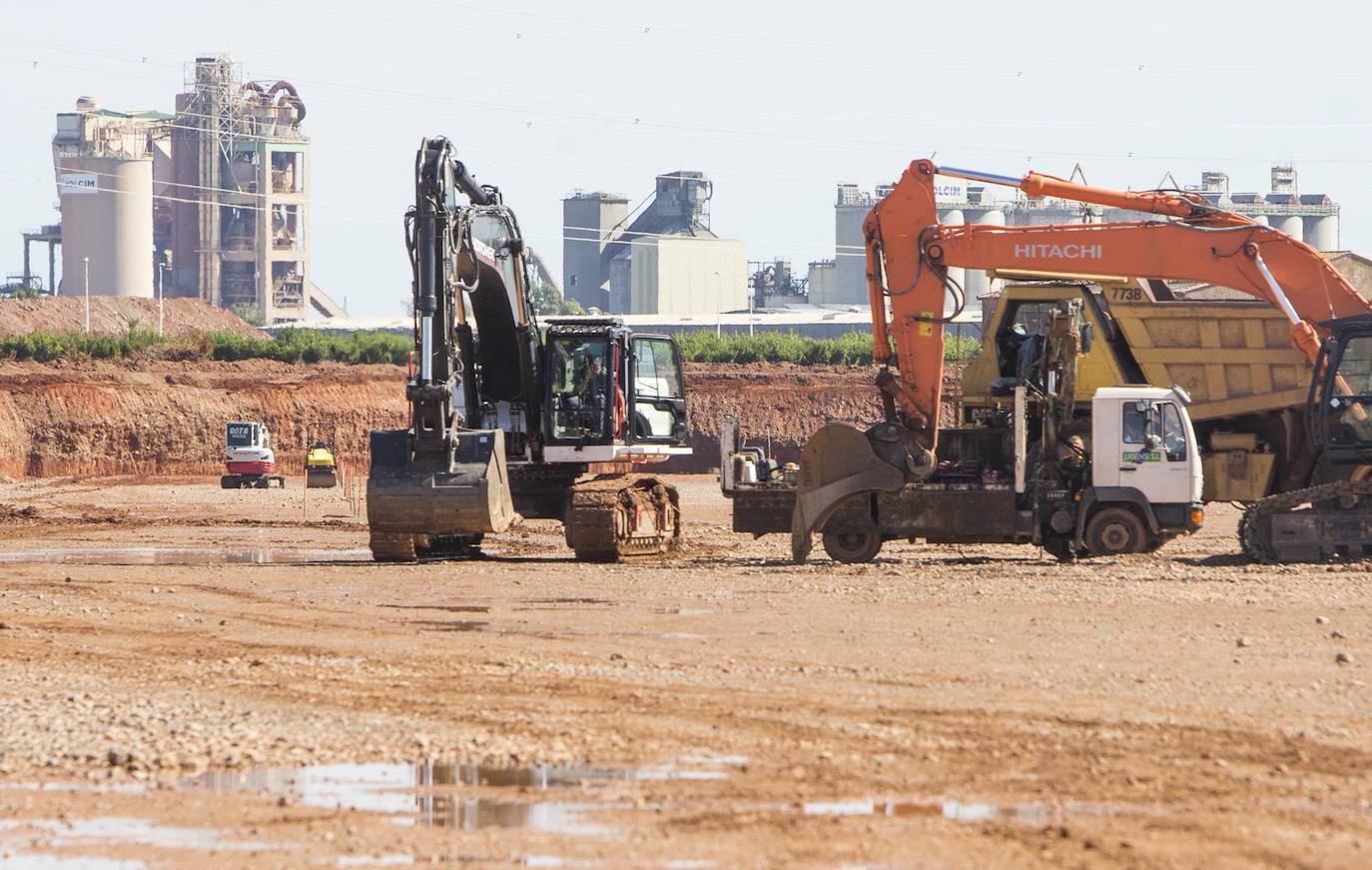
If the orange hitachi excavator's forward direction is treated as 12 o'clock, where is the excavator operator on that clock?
The excavator operator is roughly at 12 o'clock from the orange hitachi excavator.

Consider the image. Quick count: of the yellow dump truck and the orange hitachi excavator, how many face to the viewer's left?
2

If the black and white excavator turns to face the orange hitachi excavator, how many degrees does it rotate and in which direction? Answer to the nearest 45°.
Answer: approximately 135° to its left

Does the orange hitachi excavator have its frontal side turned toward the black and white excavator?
yes

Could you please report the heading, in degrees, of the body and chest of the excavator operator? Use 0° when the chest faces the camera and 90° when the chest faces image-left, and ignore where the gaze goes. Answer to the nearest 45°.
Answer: approximately 45°

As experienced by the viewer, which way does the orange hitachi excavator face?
facing to the left of the viewer

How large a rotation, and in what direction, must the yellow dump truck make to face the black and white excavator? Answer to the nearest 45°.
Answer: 0° — it already faces it

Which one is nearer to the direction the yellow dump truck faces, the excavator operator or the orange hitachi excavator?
the excavator operator

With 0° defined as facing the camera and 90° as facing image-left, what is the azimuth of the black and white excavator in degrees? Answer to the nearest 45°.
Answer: approximately 45°

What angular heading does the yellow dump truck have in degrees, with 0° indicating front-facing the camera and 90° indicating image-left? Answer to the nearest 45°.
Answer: approximately 90°

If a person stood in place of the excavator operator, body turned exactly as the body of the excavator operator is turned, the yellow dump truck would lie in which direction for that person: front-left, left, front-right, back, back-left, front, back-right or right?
back-left
